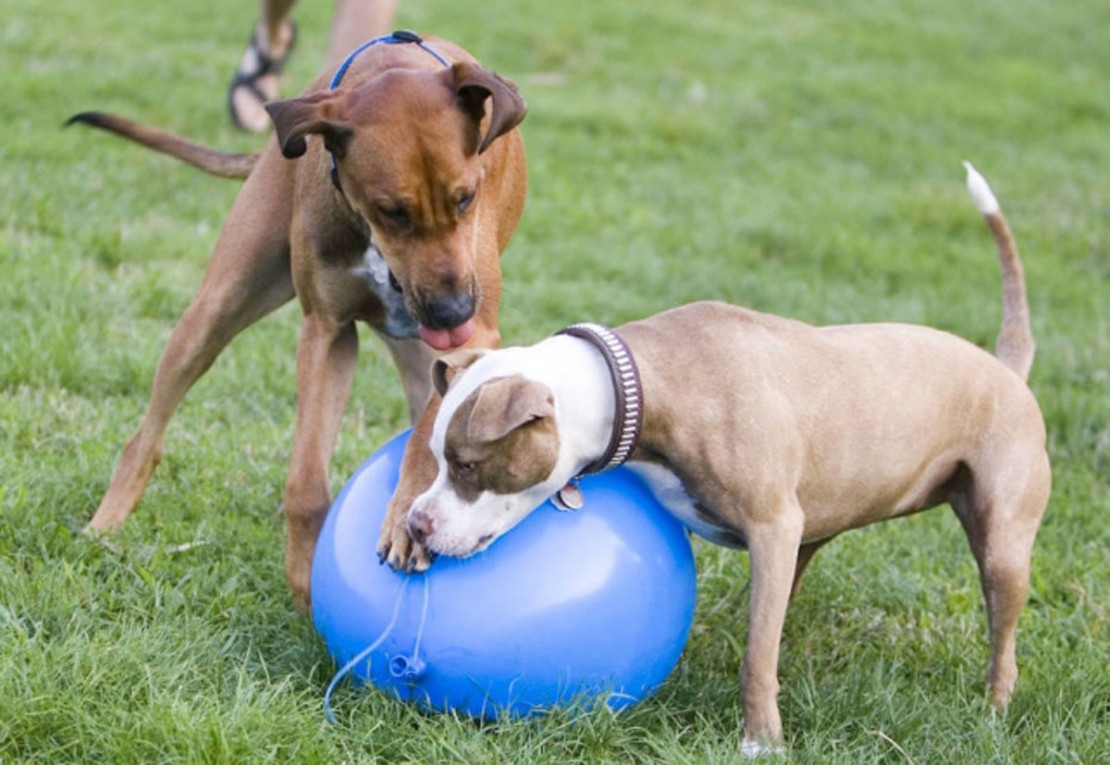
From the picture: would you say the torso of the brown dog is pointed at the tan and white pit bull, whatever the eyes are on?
yes

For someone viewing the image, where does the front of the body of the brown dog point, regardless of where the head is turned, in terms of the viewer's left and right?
facing the viewer and to the right of the viewer

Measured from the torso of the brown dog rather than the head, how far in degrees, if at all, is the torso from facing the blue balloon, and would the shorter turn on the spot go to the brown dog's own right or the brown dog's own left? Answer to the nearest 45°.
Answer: approximately 45° to the brown dog's own right
